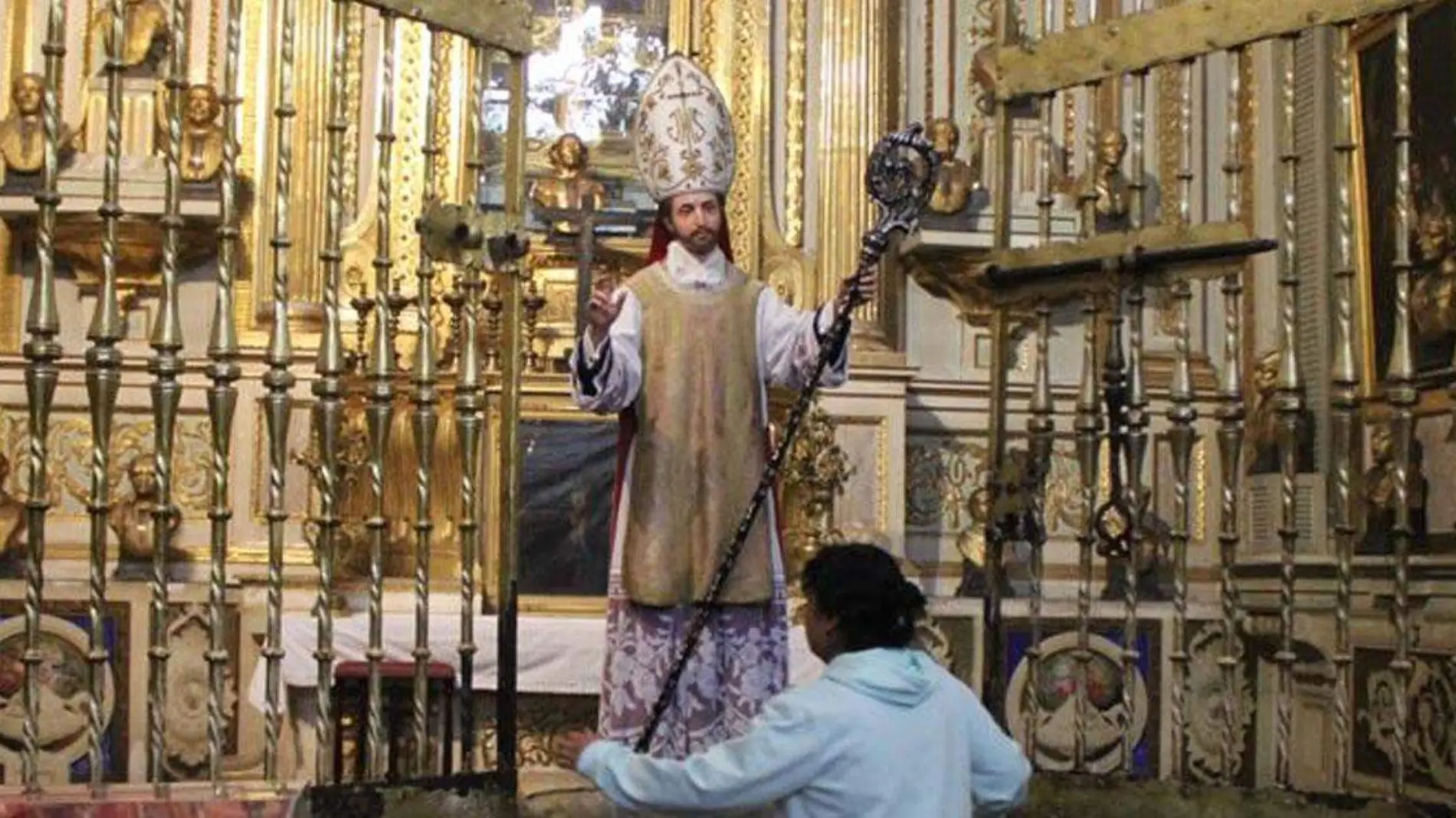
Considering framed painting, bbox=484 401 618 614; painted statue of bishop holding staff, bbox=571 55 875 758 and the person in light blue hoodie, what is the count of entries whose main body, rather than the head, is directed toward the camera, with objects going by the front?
2

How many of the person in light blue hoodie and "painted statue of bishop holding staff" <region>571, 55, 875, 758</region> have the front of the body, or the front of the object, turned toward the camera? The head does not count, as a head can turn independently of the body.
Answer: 1

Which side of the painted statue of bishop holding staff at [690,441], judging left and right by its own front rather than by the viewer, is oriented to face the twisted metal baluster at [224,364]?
right

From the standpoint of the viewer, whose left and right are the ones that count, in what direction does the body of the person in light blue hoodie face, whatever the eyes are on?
facing away from the viewer and to the left of the viewer

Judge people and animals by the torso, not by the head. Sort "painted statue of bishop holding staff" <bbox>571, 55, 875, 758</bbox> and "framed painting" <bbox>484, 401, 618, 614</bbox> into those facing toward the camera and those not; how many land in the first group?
2

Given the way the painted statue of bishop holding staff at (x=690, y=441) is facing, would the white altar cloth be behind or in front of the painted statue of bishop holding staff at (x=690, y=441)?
behind

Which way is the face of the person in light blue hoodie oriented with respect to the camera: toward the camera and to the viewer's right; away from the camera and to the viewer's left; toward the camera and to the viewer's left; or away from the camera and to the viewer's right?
away from the camera and to the viewer's left
